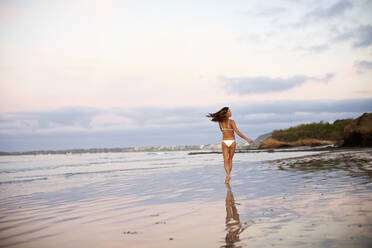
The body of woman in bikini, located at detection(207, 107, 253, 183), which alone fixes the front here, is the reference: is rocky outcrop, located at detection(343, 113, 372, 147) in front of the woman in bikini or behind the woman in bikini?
in front

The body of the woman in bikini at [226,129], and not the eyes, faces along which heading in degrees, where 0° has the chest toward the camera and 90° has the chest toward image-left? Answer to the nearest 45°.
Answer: approximately 180°
